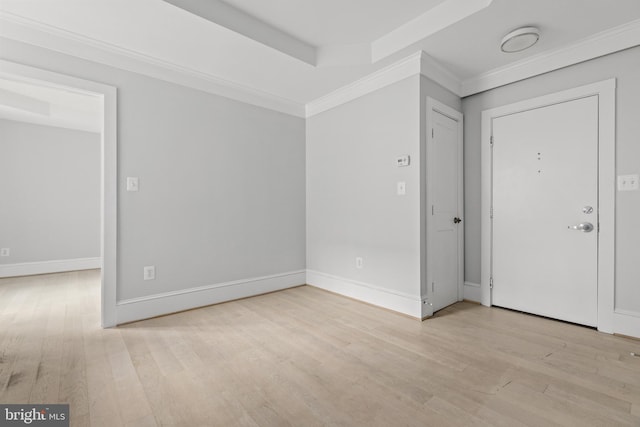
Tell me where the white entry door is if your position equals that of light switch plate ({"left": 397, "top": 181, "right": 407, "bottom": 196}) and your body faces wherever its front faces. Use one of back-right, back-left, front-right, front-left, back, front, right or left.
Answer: back-left

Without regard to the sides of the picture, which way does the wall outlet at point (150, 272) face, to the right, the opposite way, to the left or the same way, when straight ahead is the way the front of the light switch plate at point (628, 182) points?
to the left

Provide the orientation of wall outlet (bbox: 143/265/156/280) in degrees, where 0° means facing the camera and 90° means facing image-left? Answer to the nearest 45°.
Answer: approximately 0°

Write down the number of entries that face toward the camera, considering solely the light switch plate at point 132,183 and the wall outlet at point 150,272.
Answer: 2

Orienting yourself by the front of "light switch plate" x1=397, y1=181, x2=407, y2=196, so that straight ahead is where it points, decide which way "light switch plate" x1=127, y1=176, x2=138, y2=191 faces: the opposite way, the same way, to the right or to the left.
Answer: to the left

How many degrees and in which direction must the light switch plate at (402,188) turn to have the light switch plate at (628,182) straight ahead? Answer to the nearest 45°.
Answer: approximately 135° to its left

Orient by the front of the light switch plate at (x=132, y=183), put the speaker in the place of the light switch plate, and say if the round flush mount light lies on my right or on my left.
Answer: on my left

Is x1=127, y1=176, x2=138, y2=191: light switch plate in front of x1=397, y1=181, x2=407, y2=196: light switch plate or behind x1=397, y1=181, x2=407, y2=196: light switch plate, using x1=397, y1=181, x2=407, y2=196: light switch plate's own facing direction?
in front

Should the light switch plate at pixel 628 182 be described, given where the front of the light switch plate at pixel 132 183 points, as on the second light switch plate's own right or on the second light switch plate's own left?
on the second light switch plate's own left

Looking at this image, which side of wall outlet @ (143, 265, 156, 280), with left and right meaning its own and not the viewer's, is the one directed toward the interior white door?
left

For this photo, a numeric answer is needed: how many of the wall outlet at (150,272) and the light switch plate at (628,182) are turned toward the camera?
2

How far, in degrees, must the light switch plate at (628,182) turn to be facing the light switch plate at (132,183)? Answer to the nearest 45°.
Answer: approximately 45° to its right

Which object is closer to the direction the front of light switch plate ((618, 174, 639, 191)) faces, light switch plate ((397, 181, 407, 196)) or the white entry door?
the light switch plate

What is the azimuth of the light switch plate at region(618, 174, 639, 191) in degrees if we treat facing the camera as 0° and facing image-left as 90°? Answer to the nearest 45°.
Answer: approximately 0°
